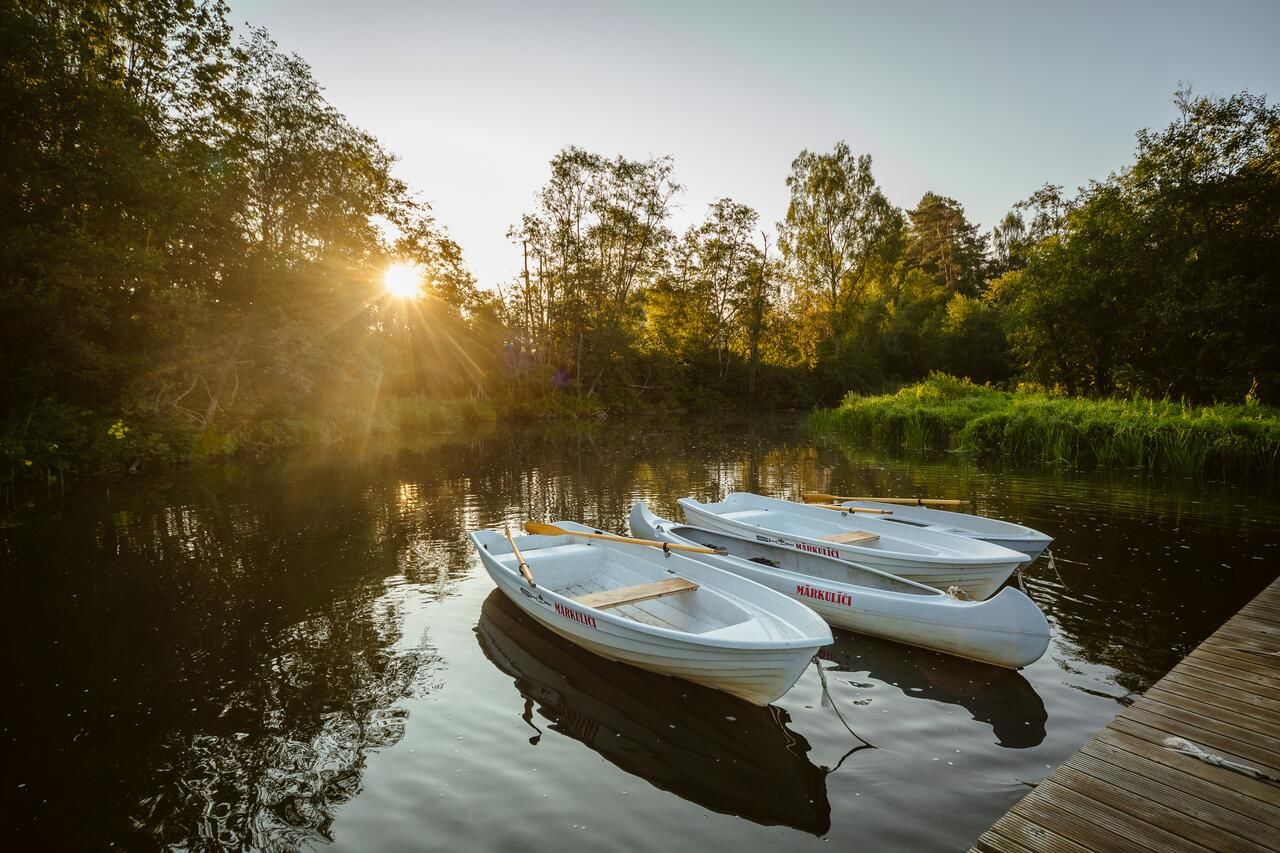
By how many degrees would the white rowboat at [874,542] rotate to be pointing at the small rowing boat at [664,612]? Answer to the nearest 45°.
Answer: approximately 90° to its right

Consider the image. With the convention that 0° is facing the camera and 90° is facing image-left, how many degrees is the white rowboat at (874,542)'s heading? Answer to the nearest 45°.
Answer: approximately 315°

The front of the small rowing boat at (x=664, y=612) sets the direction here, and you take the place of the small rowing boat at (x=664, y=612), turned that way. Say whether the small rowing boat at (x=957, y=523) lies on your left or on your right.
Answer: on your left

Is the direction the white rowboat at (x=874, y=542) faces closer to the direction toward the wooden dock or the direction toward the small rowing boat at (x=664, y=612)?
the wooden dock

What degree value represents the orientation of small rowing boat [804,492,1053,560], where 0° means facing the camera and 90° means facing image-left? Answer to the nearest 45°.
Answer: approximately 315°
